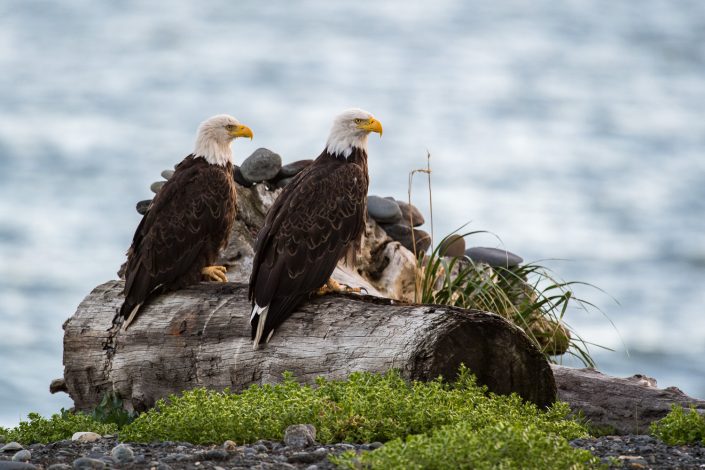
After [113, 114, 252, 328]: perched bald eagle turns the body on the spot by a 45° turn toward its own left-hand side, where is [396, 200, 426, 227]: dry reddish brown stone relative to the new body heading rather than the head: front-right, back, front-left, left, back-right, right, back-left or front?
front

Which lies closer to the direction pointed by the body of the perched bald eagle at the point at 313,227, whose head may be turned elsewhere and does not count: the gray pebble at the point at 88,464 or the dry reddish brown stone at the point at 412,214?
the dry reddish brown stone

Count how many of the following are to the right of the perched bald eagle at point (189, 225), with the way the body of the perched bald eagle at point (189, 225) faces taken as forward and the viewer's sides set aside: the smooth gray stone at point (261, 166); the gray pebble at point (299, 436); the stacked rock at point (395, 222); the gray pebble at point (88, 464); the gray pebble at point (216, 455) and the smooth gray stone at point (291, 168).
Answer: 3

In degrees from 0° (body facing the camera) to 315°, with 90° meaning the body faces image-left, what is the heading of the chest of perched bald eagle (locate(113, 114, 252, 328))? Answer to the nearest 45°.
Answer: approximately 270°
